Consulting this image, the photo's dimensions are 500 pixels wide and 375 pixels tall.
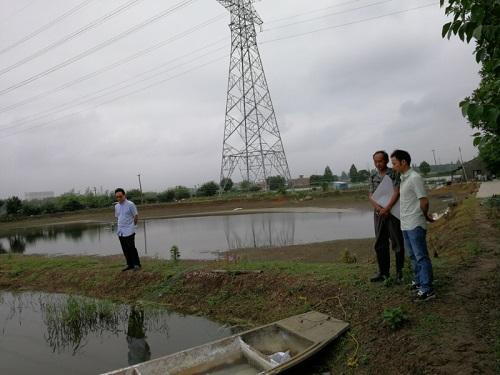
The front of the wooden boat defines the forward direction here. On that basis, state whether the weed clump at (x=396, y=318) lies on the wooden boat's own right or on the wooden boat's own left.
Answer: on the wooden boat's own right

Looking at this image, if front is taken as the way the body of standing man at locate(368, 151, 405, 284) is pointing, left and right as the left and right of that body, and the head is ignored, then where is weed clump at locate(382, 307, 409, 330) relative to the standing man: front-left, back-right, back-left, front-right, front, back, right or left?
front-left

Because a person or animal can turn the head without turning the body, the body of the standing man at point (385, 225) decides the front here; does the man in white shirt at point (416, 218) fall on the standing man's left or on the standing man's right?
on the standing man's left

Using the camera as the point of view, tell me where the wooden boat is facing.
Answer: facing away from the viewer and to the right of the viewer

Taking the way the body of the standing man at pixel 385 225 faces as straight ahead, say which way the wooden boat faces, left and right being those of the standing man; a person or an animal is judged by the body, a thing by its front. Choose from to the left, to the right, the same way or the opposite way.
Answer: the opposite way
